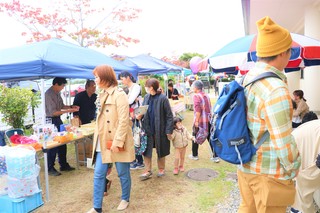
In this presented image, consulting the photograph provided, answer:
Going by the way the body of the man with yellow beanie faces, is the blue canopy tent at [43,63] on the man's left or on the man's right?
on the man's left

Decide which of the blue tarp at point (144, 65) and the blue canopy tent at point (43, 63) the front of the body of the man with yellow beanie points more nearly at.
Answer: the blue tarp

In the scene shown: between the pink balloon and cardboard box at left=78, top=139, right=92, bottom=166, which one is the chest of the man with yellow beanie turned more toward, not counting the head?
the pink balloon

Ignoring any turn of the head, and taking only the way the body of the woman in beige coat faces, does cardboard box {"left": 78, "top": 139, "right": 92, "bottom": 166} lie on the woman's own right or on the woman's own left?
on the woman's own right

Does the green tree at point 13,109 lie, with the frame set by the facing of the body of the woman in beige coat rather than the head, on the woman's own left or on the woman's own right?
on the woman's own right

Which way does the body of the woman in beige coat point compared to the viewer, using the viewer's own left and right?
facing the viewer and to the left of the viewer

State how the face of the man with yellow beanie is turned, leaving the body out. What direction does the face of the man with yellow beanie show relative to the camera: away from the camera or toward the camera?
away from the camera

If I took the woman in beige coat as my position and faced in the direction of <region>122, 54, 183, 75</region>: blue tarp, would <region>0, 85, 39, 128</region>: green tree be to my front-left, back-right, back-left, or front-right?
front-left
